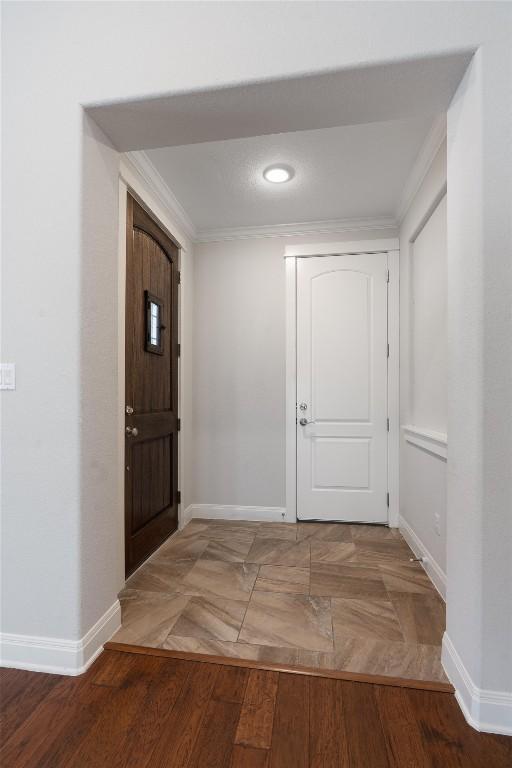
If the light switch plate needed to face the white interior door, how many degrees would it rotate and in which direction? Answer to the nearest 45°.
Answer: approximately 90° to its left

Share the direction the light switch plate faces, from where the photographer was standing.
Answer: facing the viewer

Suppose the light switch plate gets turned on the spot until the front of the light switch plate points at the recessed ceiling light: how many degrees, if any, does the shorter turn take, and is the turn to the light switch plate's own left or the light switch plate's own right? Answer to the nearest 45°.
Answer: approximately 90° to the light switch plate's own left

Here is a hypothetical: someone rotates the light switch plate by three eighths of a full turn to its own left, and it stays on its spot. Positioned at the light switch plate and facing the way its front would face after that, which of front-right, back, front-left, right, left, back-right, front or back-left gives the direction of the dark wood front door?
front
